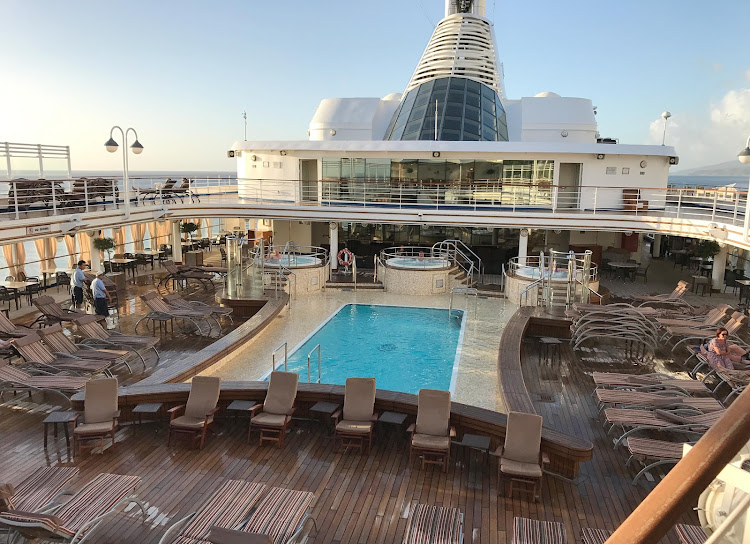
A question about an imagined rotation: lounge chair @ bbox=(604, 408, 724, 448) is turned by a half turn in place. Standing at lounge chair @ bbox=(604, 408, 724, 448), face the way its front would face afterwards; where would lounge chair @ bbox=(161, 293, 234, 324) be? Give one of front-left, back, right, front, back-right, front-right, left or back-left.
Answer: back

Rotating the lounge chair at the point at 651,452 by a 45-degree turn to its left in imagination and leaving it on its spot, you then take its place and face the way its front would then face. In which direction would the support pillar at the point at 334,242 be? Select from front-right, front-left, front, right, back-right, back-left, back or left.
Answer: right

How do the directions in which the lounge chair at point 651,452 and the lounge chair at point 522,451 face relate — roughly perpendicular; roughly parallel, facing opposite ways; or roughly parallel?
roughly perpendicular

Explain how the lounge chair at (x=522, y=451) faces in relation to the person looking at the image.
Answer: facing the viewer

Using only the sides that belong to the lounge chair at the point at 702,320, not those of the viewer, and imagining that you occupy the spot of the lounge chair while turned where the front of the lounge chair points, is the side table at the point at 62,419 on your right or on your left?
on your left

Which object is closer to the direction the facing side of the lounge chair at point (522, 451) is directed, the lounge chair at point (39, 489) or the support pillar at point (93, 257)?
the lounge chair

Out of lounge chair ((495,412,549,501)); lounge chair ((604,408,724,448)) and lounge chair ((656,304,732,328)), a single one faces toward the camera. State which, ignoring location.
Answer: lounge chair ((495,412,549,501))

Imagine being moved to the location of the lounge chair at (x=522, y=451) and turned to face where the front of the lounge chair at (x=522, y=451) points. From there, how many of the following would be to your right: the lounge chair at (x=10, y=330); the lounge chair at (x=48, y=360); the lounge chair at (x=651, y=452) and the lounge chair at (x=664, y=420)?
2

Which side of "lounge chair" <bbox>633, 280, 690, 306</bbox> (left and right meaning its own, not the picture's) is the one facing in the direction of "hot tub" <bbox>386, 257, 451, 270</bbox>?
front

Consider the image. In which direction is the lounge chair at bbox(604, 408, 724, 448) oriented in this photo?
to the viewer's left

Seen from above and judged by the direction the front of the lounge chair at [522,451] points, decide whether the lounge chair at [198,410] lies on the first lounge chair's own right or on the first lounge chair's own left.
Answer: on the first lounge chair's own right

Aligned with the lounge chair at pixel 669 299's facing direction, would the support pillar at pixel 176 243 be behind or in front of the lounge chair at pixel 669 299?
in front

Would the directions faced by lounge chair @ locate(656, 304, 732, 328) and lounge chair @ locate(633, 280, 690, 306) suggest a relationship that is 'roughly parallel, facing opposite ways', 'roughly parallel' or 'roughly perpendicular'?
roughly parallel

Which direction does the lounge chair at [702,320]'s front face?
to the viewer's left

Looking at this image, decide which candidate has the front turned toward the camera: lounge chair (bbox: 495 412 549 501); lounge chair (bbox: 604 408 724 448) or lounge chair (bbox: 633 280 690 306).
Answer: lounge chair (bbox: 495 412 549 501)

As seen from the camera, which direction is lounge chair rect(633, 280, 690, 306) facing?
to the viewer's left

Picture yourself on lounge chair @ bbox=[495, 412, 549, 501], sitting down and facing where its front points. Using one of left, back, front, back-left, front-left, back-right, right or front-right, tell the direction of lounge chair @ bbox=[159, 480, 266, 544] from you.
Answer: front-right

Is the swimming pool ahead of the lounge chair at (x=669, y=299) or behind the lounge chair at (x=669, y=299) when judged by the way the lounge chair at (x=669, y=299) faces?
ahead

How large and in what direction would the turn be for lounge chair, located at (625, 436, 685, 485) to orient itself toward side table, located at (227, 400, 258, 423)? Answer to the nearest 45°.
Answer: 0° — it already faces it

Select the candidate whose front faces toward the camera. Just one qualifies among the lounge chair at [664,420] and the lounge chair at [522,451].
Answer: the lounge chair at [522,451]

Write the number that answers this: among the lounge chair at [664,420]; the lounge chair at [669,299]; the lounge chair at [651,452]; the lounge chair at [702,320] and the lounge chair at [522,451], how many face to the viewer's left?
4
